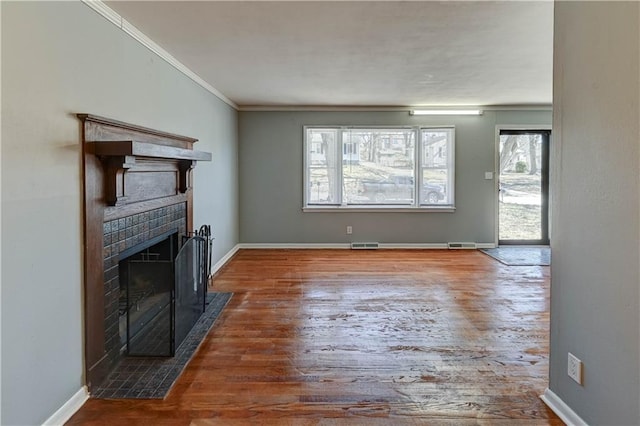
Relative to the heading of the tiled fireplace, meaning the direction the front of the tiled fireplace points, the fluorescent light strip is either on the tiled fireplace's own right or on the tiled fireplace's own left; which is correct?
on the tiled fireplace's own left

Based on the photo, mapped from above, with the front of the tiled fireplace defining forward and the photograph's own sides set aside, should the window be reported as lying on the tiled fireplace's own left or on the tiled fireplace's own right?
on the tiled fireplace's own left

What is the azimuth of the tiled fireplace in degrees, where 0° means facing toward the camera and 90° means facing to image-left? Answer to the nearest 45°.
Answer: approximately 315°

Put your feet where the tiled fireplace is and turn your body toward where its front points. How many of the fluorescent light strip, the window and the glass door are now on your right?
0

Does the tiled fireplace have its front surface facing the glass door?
no

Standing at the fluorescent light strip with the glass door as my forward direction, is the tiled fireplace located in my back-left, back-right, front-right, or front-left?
back-right
